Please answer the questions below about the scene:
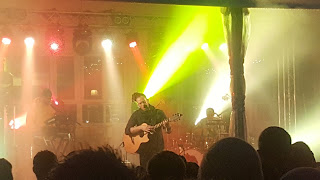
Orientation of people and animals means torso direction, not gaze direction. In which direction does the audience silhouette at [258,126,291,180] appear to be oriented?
away from the camera

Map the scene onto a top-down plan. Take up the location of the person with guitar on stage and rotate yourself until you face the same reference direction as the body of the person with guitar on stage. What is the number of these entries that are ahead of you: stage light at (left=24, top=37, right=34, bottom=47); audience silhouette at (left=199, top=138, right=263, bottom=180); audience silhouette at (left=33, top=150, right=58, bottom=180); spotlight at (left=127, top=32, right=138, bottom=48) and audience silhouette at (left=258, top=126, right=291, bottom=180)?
3

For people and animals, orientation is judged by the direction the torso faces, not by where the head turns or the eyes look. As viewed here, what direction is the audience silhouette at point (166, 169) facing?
away from the camera

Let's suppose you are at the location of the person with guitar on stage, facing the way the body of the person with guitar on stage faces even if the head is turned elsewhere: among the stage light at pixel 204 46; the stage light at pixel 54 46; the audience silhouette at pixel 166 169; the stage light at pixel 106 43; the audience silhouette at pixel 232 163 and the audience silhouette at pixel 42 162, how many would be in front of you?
3

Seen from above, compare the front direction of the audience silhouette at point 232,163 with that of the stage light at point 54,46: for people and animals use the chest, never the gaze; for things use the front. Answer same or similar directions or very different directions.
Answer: very different directions

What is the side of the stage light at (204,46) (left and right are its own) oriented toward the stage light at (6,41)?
right

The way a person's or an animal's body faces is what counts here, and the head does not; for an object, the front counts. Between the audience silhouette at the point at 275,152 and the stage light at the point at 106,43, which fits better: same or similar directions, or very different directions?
very different directions

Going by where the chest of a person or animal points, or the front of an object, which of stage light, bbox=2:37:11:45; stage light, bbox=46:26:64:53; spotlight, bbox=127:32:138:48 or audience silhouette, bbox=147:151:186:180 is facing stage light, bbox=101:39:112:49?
the audience silhouette

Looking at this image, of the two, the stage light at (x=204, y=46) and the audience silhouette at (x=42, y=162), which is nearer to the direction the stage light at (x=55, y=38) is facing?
the audience silhouette

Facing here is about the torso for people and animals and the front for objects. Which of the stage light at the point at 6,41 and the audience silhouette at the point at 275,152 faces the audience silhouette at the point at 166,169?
the stage light

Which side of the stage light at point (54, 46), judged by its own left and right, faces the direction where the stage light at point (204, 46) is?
left

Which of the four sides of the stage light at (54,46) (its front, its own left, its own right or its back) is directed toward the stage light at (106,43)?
left

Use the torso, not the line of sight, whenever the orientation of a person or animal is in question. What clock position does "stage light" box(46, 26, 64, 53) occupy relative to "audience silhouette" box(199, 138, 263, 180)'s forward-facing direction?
The stage light is roughly at 11 o'clock from the audience silhouette.

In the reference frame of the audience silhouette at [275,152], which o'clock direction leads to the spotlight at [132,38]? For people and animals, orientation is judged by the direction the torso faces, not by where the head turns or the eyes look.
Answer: The spotlight is roughly at 11 o'clock from the audience silhouette.
